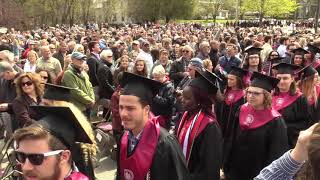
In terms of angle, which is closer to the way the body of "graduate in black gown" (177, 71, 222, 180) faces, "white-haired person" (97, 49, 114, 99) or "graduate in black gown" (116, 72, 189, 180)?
the graduate in black gown

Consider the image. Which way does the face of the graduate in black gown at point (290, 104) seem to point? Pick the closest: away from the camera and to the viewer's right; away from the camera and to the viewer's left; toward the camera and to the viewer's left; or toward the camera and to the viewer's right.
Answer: toward the camera and to the viewer's left

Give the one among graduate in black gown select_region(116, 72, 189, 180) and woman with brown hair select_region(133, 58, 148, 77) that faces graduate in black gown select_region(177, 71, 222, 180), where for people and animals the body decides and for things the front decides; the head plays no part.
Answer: the woman with brown hair

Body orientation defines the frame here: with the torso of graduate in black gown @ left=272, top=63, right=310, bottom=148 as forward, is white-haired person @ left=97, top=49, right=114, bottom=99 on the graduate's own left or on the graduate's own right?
on the graduate's own right

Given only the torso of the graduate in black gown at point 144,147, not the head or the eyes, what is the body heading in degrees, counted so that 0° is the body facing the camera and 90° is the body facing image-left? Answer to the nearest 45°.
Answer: approximately 45°

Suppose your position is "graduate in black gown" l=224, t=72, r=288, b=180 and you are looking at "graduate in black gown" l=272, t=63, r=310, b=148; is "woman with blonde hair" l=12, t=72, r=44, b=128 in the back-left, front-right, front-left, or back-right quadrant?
back-left

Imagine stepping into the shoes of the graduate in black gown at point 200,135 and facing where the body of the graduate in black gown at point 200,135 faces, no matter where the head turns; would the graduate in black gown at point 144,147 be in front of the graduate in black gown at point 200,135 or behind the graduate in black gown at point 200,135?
in front

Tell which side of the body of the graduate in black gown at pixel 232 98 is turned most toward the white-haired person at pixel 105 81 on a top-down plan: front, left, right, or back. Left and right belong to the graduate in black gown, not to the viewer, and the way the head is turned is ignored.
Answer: right

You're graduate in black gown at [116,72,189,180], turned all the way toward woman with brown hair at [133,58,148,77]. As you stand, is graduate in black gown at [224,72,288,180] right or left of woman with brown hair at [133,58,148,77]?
right

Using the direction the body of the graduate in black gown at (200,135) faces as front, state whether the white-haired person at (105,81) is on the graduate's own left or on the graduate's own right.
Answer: on the graduate's own right

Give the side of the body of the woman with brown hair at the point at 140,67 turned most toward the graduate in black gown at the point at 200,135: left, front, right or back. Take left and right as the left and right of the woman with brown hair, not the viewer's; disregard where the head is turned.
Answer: front
